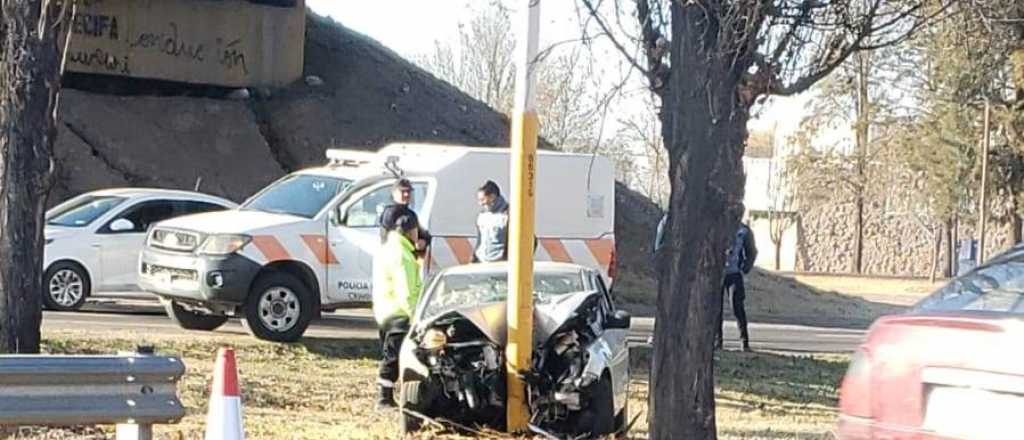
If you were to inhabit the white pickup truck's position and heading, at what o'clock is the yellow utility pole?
The yellow utility pole is roughly at 10 o'clock from the white pickup truck.

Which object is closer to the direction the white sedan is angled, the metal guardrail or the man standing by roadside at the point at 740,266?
the metal guardrail

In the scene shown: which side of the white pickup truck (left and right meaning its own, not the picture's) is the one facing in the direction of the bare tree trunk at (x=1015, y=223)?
back

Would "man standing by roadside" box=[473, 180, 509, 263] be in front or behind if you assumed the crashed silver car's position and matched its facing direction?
behind

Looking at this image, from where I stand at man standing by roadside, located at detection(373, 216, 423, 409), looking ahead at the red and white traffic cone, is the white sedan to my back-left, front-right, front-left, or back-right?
back-right

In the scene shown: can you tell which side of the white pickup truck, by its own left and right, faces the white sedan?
right

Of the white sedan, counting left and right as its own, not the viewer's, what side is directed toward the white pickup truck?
left

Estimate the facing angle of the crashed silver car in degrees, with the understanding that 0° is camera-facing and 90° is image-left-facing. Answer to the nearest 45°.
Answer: approximately 0°

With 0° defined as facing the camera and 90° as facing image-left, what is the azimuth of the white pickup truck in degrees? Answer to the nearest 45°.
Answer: approximately 45°

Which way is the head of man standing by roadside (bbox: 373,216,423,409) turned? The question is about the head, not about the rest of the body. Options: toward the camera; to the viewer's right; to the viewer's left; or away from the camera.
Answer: to the viewer's right
